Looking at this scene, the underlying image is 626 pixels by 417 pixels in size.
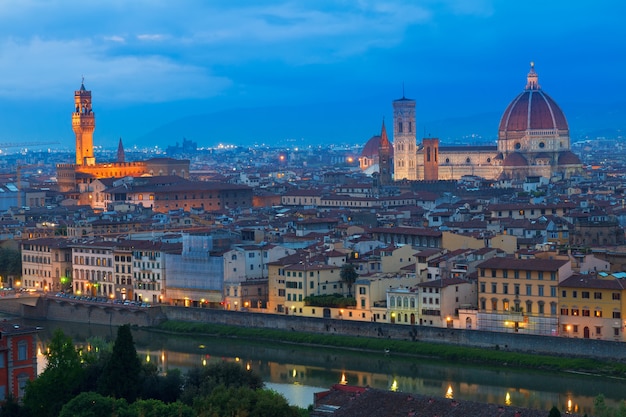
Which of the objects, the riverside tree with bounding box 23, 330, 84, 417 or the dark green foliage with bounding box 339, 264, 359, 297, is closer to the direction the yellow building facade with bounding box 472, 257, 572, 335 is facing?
the riverside tree

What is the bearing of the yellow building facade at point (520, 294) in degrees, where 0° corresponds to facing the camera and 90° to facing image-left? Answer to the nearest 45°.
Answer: approximately 0°

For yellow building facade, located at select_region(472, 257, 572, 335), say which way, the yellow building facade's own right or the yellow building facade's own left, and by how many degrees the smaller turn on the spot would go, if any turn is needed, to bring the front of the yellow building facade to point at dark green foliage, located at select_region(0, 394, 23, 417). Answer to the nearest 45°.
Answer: approximately 45° to the yellow building facade's own right

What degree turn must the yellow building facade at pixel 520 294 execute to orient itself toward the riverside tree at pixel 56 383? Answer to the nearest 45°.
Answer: approximately 45° to its right
